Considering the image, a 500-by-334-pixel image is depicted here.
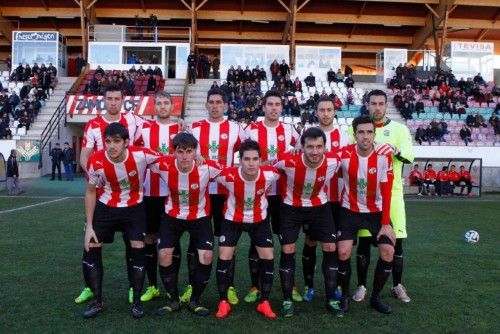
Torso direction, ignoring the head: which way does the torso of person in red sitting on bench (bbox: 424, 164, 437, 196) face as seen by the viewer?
toward the camera

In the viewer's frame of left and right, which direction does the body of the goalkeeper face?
facing the viewer

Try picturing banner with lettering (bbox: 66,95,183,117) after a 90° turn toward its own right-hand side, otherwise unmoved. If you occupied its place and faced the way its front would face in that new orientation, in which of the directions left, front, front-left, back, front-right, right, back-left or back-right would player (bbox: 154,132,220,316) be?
left

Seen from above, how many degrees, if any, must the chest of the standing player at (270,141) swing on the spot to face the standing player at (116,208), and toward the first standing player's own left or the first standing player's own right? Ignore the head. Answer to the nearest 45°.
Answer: approximately 45° to the first standing player's own right

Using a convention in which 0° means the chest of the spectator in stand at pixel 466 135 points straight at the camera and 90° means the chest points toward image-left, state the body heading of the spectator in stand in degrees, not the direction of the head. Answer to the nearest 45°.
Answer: approximately 0°

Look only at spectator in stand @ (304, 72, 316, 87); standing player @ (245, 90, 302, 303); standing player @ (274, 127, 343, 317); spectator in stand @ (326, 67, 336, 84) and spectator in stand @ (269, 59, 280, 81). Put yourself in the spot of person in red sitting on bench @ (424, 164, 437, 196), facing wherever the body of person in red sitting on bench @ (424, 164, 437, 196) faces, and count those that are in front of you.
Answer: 2

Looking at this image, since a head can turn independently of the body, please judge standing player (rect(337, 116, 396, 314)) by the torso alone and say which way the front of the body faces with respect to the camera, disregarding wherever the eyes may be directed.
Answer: toward the camera

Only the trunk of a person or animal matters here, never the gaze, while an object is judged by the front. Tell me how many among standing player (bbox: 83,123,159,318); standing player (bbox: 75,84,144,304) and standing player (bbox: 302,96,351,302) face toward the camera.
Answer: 3

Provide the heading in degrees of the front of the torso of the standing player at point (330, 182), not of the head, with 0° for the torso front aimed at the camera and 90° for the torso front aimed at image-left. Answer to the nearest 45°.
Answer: approximately 0°

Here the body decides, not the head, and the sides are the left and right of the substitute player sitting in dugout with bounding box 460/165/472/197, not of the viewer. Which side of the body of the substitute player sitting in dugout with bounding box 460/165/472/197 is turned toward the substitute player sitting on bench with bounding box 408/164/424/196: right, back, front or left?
right

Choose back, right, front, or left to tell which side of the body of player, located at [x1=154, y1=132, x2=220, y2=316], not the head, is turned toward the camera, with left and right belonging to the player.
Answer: front

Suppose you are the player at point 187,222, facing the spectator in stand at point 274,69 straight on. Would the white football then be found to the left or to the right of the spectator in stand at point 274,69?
right

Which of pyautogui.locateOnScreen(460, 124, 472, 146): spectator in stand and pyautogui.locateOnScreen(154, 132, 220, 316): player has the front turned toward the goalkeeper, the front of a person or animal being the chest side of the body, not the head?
the spectator in stand
